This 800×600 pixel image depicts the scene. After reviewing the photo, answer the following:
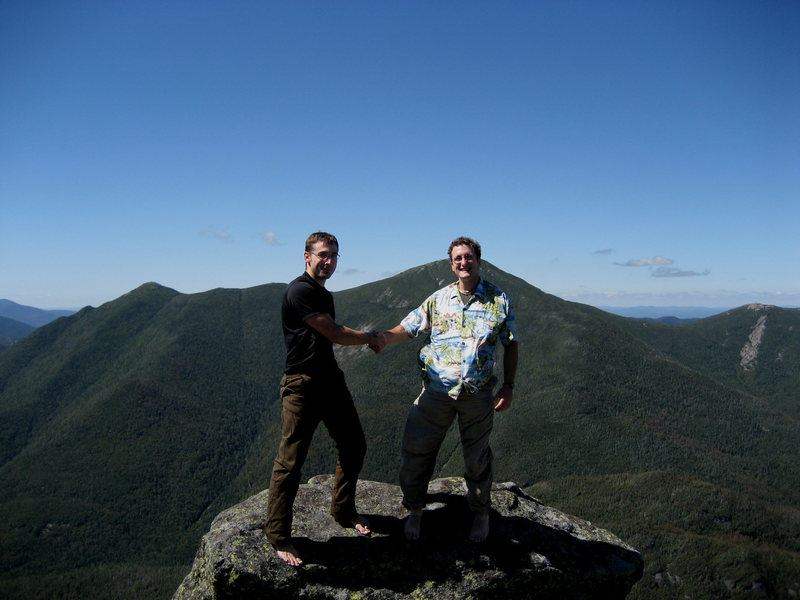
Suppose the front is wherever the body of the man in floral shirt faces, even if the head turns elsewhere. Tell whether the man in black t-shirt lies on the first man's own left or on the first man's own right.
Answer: on the first man's own right

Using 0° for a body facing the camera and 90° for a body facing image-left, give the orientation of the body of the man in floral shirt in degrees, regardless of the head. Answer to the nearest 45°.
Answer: approximately 0°
